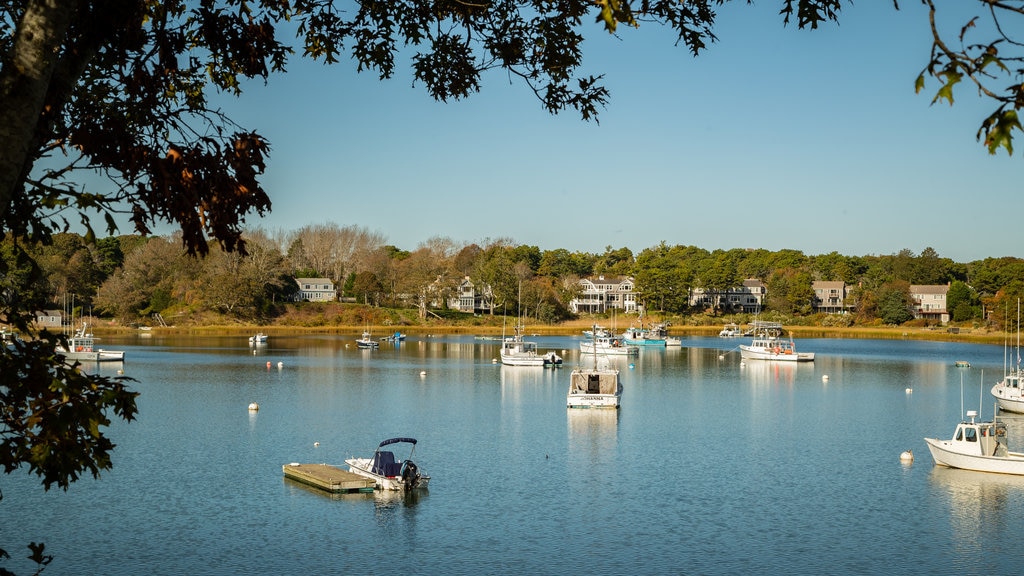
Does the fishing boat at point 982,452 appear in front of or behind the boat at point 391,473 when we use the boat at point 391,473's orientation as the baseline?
behind

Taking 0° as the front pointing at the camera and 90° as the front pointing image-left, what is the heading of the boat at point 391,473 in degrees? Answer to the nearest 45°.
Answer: approximately 135°

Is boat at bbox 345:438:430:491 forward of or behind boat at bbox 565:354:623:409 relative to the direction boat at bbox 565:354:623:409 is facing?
behind

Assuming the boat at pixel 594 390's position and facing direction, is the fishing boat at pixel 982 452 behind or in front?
behind

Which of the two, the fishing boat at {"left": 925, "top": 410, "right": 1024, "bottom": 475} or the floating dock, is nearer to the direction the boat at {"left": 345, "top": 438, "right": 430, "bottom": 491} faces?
the floating dock

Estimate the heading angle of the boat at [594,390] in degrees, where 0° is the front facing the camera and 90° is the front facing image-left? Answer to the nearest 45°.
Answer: approximately 180°

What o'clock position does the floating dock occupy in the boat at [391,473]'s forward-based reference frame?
The floating dock is roughly at 11 o'clock from the boat.

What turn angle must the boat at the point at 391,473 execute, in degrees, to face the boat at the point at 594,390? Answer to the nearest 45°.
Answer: approximately 90° to its right
